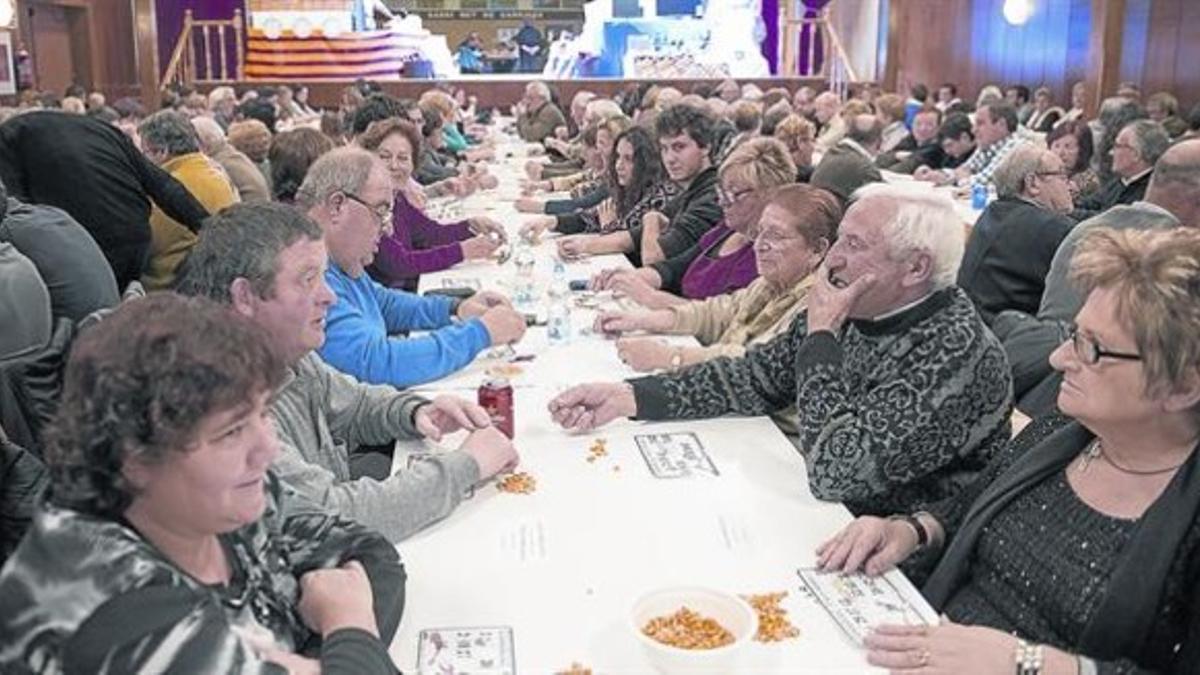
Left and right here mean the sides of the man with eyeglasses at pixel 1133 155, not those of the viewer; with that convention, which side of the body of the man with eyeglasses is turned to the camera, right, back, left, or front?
left

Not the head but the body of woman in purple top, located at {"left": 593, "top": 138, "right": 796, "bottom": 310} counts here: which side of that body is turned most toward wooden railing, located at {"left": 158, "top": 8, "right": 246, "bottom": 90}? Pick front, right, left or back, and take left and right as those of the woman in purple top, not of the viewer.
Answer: right

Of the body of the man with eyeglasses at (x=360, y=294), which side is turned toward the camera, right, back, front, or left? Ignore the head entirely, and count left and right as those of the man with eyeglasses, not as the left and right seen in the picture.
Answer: right

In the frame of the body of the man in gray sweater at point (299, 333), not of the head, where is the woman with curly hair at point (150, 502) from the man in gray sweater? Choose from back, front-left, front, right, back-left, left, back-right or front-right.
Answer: right

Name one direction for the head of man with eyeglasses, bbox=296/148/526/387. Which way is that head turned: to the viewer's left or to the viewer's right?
to the viewer's right

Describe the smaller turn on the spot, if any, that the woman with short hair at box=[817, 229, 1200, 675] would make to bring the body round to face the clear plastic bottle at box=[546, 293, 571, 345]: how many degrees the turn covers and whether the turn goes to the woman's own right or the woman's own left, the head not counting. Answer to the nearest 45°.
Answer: approximately 90° to the woman's own right

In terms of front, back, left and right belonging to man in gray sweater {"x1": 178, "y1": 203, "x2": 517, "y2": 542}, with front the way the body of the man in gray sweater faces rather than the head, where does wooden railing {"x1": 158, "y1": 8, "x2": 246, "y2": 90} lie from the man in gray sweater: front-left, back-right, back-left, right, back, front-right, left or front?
left

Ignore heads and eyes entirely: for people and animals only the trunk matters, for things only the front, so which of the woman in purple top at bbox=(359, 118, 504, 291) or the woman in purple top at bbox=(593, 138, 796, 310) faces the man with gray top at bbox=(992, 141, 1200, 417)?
the woman in purple top at bbox=(359, 118, 504, 291)

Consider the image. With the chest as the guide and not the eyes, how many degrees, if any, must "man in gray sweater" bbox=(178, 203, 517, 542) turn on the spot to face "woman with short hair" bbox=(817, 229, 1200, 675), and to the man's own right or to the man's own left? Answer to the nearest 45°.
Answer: approximately 45° to the man's own right

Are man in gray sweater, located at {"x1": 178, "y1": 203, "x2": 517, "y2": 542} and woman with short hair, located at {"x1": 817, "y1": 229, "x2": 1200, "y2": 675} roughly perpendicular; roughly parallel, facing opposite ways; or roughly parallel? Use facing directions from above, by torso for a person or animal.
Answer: roughly parallel, facing opposite ways

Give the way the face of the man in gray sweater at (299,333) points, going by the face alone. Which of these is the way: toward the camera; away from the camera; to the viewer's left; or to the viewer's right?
to the viewer's right

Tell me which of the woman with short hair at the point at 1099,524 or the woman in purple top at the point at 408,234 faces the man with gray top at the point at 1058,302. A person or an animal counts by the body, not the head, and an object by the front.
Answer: the woman in purple top

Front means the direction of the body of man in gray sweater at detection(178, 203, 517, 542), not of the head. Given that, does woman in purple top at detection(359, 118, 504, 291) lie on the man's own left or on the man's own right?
on the man's own left

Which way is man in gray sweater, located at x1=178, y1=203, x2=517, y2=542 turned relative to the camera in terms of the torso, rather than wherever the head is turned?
to the viewer's right
